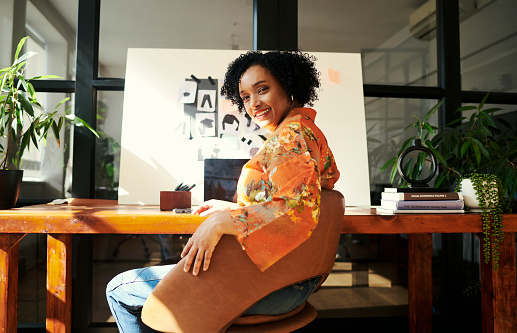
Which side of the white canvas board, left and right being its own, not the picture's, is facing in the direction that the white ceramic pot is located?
left

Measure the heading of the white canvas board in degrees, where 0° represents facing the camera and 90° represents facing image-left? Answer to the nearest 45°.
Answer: approximately 0°

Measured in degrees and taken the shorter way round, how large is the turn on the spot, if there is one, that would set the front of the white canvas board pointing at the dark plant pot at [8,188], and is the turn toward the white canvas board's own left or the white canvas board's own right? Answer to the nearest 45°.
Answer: approximately 45° to the white canvas board's own right

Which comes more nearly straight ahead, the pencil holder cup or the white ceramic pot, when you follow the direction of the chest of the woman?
the pencil holder cup

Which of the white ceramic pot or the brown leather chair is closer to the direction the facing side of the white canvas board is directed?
the brown leather chair

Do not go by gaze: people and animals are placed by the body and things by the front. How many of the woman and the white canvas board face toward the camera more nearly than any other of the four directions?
1
